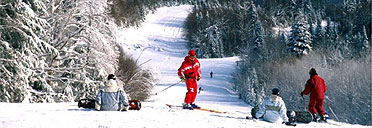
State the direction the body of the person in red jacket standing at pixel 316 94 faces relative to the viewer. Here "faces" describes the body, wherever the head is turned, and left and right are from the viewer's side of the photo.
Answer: facing away from the viewer and to the left of the viewer

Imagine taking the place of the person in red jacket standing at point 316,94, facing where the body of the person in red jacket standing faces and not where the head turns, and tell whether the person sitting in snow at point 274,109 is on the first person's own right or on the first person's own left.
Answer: on the first person's own left

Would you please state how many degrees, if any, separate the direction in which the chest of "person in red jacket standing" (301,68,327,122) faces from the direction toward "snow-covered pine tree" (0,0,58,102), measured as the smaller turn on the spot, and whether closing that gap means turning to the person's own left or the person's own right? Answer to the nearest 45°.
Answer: approximately 45° to the person's own left
